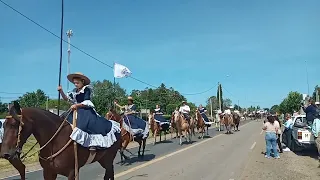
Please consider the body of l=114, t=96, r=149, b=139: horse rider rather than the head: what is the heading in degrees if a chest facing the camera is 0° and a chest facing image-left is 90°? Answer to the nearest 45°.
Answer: approximately 45°

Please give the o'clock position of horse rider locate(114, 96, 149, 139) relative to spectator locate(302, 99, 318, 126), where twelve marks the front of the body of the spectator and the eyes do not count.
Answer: The horse rider is roughly at 11 o'clock from the spectator.

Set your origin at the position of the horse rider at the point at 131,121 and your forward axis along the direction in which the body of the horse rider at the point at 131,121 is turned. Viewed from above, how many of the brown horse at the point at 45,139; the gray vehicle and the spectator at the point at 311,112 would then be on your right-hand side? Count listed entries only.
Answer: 0

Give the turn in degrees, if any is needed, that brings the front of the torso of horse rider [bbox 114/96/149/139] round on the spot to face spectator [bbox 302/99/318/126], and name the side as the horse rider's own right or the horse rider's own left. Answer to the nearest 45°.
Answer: approximately 135° to the horse rider's own left

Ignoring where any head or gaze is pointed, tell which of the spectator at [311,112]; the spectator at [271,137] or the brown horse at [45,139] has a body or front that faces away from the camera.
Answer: the spectator at [271,137]

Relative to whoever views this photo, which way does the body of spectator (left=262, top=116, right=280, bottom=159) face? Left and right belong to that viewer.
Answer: facing away from the viewer

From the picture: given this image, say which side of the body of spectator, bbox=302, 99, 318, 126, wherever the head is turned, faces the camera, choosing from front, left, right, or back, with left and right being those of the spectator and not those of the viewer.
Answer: left

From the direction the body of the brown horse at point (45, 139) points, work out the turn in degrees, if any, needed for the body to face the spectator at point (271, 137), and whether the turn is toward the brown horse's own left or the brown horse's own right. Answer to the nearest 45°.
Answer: approximately 180°

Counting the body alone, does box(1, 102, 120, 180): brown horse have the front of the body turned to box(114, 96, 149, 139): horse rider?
no

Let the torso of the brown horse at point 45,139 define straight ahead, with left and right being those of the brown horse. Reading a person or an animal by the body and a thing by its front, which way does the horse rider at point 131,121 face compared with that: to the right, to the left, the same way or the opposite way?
the same way

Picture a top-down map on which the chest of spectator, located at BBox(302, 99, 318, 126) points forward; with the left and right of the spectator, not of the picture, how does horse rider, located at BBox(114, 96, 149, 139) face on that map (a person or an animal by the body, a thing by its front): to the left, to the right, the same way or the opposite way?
to the left

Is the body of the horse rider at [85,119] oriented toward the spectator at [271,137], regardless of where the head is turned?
no

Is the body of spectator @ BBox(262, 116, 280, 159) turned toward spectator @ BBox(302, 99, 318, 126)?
no

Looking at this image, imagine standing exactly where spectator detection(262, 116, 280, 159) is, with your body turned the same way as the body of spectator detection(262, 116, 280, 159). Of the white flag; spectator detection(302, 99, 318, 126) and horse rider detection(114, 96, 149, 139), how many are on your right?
1

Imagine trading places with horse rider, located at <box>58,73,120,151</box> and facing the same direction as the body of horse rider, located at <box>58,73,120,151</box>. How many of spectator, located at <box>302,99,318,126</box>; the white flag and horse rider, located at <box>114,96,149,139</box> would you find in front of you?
0
